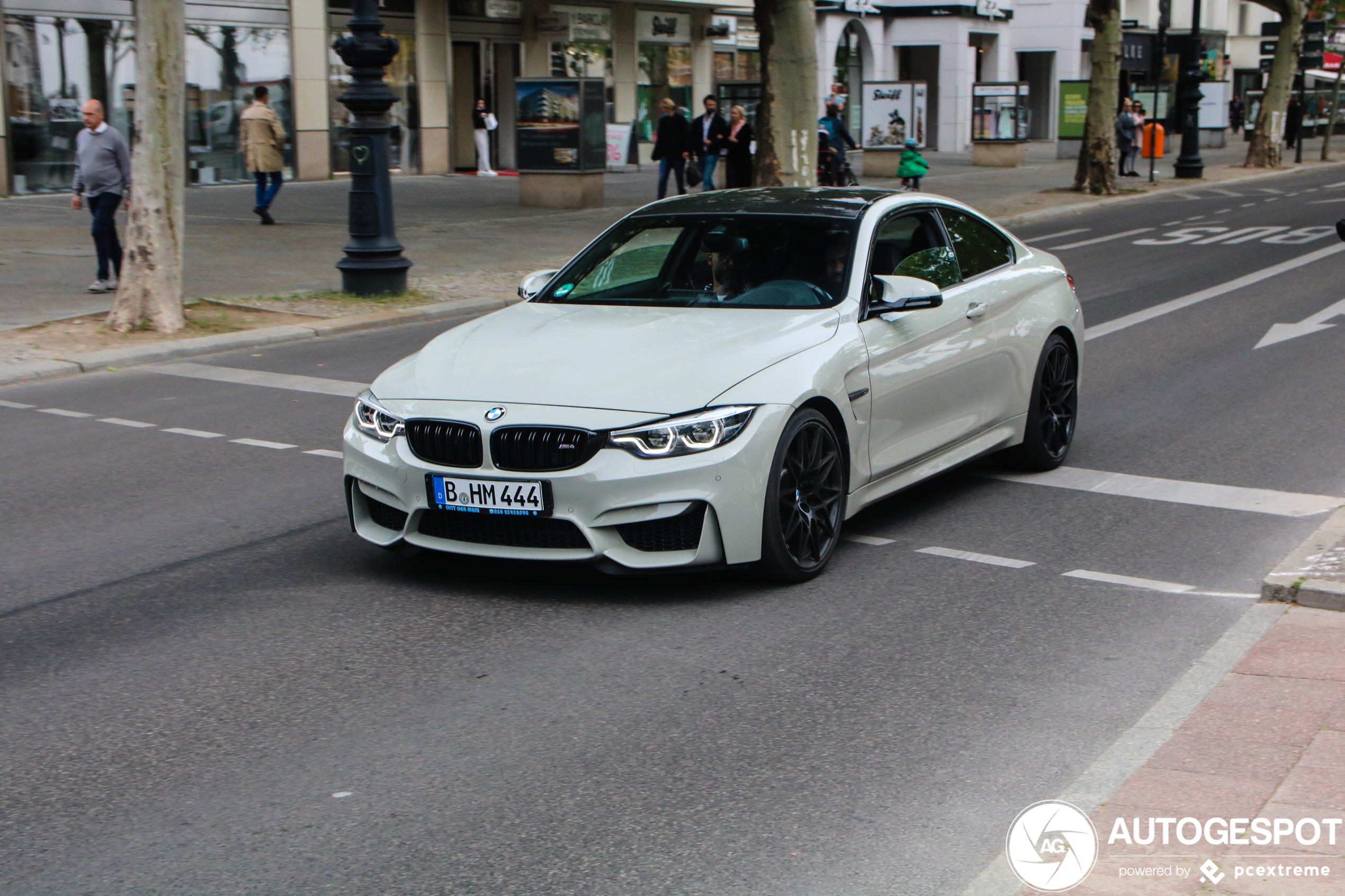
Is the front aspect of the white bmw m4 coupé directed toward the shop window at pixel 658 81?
no

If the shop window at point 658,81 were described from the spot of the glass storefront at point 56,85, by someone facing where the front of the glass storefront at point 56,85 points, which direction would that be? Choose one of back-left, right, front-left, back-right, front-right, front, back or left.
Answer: back-left

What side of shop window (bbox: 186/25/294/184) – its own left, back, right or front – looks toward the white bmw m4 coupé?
front

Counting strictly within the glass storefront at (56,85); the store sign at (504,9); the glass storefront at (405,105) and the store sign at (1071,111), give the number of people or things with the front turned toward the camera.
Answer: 4

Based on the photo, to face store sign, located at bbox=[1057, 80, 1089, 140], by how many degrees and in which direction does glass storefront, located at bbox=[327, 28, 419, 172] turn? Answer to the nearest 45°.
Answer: approximately 135° to its left

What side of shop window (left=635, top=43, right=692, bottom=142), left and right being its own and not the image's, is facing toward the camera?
front

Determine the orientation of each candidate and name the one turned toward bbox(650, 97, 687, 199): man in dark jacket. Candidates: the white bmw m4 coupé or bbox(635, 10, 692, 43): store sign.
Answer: the store sign

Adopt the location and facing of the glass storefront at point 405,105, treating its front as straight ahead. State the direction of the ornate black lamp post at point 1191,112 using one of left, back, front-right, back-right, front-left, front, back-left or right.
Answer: left

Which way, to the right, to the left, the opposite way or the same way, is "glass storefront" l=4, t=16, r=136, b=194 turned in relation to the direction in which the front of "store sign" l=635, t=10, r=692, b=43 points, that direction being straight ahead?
the same way

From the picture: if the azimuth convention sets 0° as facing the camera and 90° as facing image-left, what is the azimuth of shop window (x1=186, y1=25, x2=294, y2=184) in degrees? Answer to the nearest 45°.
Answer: approximately 0°

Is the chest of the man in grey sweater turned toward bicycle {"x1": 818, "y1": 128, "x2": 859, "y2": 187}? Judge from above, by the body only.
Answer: no

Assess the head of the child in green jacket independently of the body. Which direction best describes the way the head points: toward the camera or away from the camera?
away from the camera

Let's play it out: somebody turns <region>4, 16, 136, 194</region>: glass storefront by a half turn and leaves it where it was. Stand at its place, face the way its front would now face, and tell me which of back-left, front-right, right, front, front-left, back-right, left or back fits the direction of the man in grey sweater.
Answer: back

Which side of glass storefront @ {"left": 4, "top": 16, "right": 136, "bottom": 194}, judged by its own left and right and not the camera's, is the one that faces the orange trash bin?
left

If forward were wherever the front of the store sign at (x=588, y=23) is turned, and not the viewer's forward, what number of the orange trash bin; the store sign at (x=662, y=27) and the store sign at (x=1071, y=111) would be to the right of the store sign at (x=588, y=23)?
0

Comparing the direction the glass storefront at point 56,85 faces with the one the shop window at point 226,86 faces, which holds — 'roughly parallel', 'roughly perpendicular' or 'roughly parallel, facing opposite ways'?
roughly parallel

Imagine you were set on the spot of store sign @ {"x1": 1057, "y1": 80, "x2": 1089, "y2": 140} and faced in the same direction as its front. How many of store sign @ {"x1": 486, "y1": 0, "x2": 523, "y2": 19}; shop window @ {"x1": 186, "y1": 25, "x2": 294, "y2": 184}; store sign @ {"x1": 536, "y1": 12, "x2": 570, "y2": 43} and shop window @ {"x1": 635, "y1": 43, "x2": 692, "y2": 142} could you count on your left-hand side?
0

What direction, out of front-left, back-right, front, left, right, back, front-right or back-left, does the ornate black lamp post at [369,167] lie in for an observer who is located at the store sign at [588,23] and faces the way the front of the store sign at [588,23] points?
front

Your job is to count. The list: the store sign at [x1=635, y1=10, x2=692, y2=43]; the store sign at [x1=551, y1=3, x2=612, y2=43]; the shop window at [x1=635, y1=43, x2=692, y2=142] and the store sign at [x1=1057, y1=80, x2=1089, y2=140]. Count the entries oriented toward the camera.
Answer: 4

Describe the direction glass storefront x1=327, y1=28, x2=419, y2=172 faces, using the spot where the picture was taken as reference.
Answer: facing the viewer
